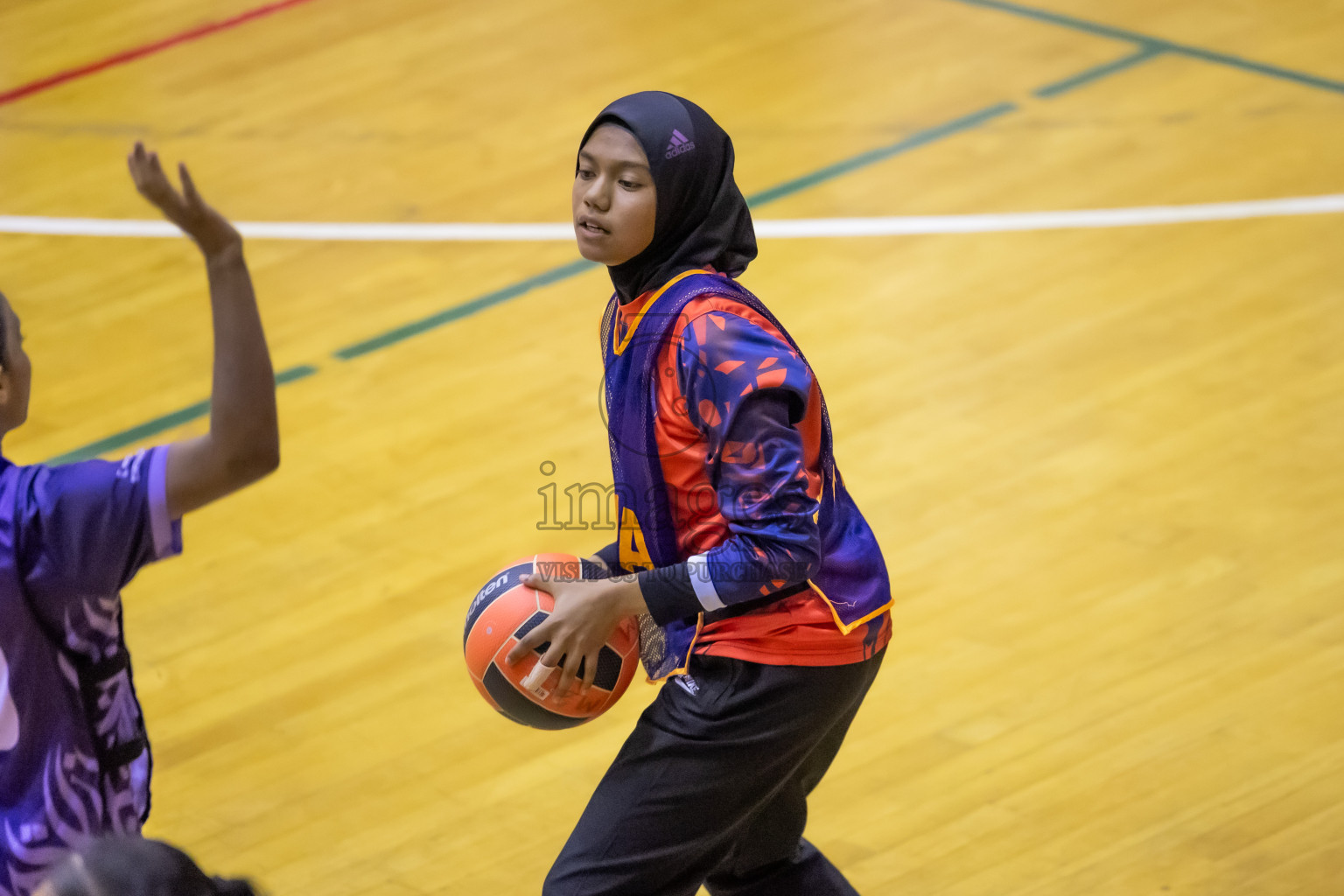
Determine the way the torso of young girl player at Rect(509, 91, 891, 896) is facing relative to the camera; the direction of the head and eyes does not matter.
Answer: to the viewer's left

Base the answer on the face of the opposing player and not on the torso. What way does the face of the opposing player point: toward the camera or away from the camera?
away from the camera

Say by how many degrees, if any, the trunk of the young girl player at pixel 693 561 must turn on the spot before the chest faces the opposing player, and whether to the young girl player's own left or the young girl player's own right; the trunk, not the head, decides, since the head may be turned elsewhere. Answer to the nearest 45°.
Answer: approximately 45° to the young girl player's own left
